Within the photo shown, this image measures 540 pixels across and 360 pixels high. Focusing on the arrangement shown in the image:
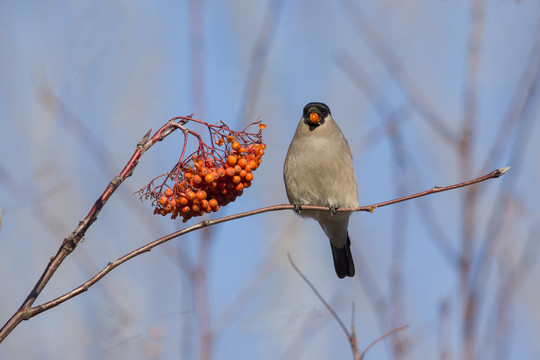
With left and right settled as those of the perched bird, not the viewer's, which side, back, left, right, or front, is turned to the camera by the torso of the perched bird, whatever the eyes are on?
front
